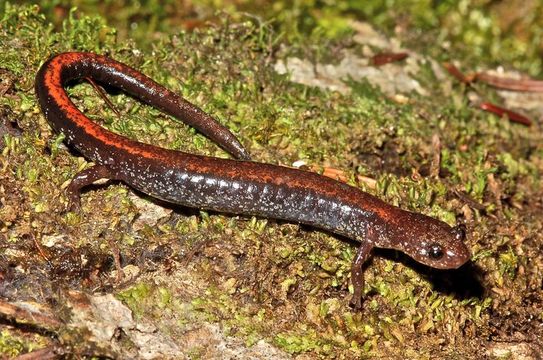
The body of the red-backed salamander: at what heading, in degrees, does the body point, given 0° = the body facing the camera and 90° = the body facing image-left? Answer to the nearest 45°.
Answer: approximately 315°
